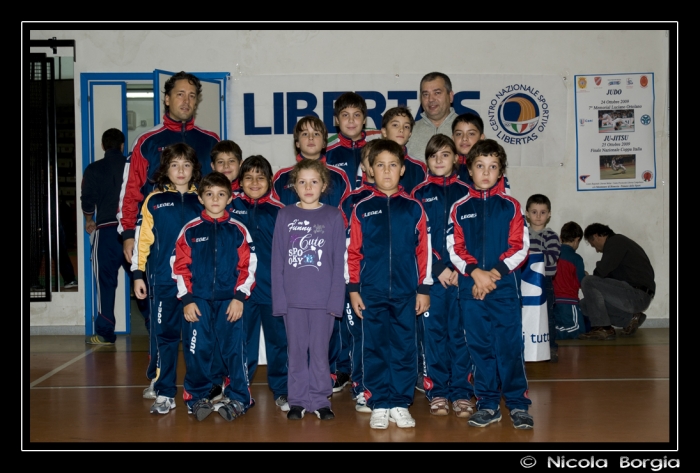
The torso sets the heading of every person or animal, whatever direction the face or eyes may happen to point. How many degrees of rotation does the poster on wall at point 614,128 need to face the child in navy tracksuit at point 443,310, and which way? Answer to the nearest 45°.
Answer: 0° — it already faces them

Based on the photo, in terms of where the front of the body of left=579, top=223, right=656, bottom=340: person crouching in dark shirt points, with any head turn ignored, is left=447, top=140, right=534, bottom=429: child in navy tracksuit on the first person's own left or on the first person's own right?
on the first person's own left

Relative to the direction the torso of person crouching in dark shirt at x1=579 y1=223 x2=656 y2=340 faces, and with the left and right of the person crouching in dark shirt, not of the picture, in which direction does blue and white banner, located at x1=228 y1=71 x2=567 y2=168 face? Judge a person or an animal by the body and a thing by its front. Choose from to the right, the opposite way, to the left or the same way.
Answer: to the left

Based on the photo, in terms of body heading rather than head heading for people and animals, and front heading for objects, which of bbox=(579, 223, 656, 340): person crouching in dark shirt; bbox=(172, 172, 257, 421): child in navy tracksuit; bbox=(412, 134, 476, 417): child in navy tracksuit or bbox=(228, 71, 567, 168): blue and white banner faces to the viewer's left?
the person crouching in dark shirt

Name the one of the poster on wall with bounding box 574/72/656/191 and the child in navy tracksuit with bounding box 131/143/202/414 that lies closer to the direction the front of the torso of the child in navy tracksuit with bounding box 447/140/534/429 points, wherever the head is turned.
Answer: the child in navy tracksuit

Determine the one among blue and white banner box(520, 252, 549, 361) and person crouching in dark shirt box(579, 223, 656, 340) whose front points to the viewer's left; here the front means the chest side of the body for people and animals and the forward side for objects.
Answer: the person crouching in dark shirt

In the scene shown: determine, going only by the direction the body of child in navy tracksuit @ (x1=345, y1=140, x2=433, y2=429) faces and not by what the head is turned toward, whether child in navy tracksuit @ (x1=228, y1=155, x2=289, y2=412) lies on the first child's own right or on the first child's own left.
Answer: on the first child's own right

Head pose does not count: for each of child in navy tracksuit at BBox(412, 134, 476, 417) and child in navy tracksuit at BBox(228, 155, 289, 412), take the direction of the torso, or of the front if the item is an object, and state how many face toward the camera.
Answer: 2

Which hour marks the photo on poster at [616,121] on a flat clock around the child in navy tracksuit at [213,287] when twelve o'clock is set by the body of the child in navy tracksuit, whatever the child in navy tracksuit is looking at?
The photo on poster is roughly at 8 o'clock from the child in navy tracksuit.

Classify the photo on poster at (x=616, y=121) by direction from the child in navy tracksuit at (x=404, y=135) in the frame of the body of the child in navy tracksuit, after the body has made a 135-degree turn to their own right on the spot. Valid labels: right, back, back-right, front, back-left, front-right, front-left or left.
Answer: right

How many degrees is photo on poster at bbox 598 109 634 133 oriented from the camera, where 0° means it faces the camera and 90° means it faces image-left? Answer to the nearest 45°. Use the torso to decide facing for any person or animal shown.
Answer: approximately 0°
